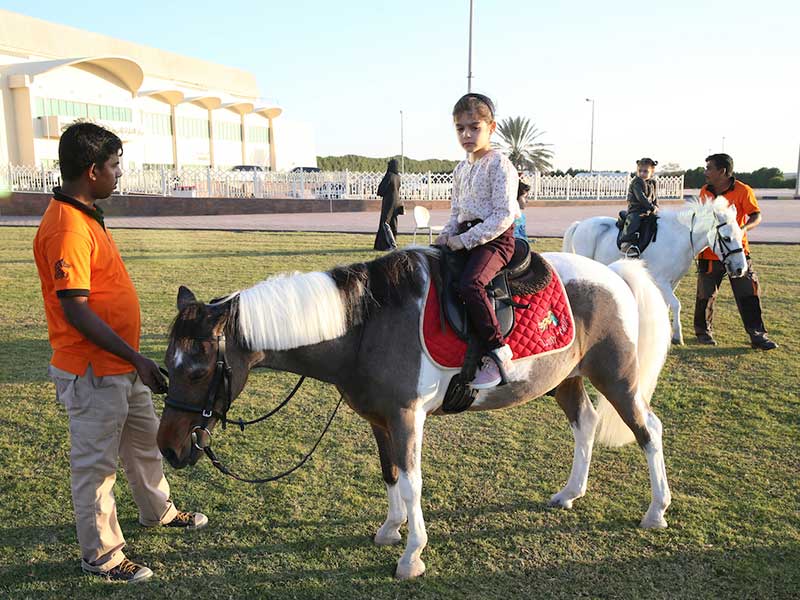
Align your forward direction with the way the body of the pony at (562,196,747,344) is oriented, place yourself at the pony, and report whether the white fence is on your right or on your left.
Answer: on your left

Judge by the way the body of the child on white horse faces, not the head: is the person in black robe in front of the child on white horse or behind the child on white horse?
behind

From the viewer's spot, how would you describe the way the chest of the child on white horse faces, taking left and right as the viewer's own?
facing the viewer and to the right of the viewer

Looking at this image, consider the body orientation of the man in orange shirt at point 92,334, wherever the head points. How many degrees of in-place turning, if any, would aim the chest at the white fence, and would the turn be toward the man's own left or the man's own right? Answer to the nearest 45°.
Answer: approximately 90° to the man's own left

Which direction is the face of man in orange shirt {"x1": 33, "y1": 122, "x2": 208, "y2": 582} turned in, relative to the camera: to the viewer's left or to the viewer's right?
to the viewer's right

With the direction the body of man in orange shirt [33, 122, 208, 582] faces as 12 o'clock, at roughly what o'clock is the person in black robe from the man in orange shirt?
The person in black robe is roughly at 10 o'clock from the man in orange shirt.

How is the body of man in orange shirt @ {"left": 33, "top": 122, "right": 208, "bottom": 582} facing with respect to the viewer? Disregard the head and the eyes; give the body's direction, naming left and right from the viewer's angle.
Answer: facing to the right of the viewer

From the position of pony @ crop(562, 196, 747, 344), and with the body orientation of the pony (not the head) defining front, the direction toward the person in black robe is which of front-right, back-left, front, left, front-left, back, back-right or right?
back-left

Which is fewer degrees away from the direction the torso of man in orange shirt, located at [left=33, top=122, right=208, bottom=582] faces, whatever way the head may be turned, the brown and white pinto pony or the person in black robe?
the brown and white pinto pony

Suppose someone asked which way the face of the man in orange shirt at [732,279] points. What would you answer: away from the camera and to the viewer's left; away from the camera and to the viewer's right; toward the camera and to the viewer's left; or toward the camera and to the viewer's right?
toward the camera and to the viewer's left

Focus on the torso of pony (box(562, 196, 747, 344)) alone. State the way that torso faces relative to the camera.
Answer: to the viewer's right
